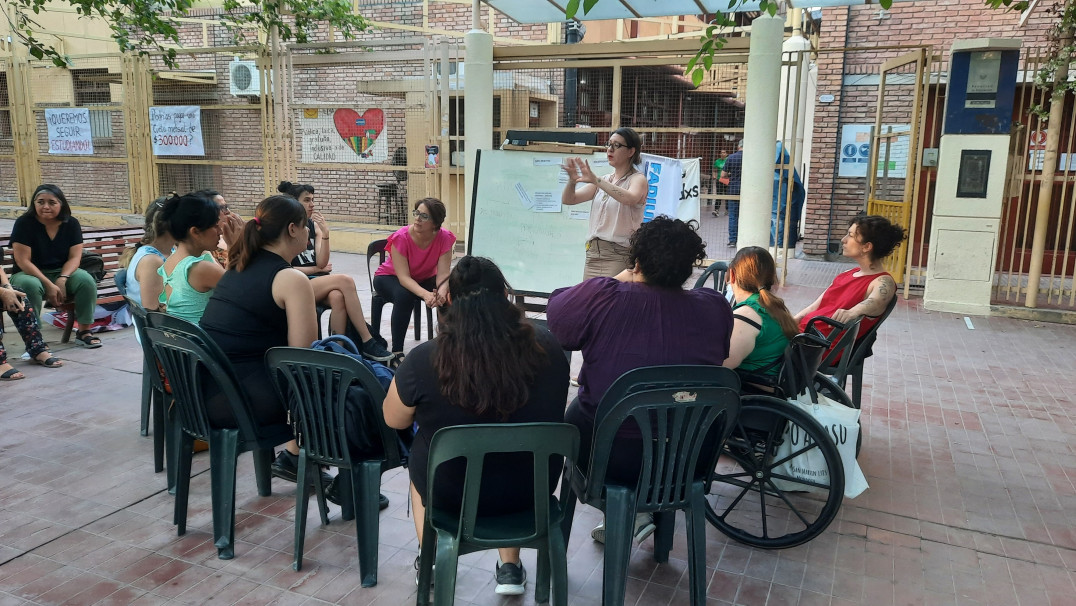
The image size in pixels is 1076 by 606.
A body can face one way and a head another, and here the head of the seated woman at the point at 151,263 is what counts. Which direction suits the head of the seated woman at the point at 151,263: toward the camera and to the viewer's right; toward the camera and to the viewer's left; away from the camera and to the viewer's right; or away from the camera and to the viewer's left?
away from the camera and to the viewer's right

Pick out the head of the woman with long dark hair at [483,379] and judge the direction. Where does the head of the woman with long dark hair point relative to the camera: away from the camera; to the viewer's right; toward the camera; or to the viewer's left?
away from the camera

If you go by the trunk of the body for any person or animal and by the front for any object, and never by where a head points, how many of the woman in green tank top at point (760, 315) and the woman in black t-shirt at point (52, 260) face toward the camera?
1

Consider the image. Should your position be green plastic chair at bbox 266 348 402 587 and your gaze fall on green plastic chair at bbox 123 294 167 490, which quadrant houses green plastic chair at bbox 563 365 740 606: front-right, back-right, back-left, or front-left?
back-right

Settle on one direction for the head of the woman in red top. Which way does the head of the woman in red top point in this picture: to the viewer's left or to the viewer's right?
to the viewer's left

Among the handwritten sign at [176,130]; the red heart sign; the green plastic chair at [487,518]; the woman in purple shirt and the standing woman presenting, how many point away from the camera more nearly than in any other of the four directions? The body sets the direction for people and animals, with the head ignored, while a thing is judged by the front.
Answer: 2

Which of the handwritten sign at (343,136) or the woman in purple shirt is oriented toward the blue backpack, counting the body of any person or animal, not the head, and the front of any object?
the handwritten sign
